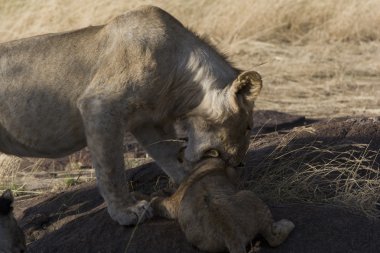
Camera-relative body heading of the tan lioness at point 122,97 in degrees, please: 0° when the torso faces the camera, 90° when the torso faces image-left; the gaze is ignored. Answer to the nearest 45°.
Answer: approximately 270°

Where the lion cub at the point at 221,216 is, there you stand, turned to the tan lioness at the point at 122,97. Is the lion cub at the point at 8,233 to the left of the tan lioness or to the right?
left

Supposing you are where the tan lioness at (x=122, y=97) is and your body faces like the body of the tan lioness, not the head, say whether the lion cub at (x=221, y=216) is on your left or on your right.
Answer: on your right
